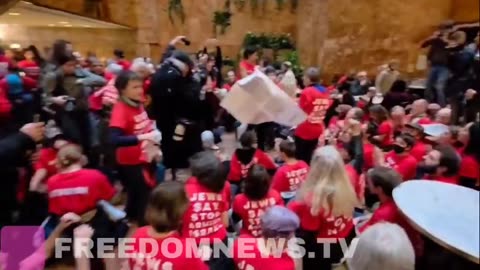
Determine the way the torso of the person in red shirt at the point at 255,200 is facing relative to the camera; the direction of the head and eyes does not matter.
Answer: away from the camera

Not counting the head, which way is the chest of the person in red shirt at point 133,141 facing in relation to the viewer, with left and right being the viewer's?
facing the viewer and to the right of the viewer

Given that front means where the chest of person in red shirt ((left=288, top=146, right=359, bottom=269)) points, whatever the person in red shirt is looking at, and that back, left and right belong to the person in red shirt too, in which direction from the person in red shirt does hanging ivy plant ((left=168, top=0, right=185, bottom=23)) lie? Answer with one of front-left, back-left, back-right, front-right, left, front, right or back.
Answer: front-left

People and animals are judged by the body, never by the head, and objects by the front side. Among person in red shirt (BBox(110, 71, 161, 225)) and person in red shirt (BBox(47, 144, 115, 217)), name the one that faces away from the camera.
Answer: person in red shirt (BBox(47, 144, 115, 217))

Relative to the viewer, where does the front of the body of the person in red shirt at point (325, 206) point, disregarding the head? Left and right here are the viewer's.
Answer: facing away from the viewer

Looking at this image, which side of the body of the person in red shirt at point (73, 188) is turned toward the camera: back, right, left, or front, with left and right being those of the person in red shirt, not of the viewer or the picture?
back

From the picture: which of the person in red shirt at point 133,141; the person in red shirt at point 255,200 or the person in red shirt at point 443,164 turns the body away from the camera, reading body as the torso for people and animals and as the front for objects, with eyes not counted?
the person in red shirt at point 255,200

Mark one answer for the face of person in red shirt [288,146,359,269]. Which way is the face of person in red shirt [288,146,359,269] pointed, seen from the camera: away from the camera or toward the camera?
away from the camera

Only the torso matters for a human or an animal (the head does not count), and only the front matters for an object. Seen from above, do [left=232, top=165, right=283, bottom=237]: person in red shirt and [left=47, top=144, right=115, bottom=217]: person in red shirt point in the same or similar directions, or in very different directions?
same or similar directions

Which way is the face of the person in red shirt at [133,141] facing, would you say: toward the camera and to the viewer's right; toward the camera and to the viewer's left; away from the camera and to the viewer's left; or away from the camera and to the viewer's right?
toward the camera and to the viewer's right

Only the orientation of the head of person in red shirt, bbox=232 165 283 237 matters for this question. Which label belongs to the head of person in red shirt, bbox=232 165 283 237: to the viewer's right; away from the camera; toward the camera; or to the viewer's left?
away from the camera
